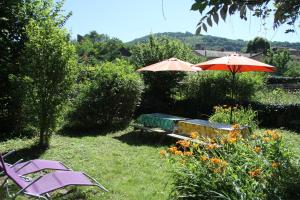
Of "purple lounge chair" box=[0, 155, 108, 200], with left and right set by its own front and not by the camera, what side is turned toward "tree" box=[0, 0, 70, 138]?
left

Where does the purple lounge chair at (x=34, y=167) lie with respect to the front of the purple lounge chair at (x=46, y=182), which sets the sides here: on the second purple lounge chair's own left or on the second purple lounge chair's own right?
on the second purple lounge chair's own left

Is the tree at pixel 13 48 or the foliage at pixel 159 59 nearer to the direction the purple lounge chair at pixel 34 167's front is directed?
the foliage

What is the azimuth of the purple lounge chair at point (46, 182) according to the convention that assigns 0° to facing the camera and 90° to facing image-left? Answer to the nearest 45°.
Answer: approximately 270°

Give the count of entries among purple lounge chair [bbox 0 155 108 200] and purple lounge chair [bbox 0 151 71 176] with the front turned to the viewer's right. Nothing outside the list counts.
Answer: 2

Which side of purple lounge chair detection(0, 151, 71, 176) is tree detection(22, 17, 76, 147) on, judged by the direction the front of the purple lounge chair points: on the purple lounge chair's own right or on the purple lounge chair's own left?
on the purple lounge chair's own left

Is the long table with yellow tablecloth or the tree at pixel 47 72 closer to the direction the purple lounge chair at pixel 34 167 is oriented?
the long table with yellow tablecloth

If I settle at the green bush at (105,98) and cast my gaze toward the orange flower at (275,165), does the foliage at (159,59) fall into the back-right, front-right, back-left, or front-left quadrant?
back-left

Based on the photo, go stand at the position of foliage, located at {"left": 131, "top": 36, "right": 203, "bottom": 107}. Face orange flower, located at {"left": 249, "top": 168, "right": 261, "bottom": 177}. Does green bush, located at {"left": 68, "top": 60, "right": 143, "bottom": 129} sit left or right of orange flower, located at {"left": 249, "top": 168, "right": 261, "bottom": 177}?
right

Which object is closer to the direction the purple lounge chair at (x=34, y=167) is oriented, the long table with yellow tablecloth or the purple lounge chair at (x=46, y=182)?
the long table with yellow tablecloth

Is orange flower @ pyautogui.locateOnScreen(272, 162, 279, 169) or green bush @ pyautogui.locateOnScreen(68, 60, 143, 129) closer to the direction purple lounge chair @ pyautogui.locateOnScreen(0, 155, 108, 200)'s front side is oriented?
the orange flower

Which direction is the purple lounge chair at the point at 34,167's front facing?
to the viewer's right

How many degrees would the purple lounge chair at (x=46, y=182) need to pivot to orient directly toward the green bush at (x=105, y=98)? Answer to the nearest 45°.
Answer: approximately 90° to its left
